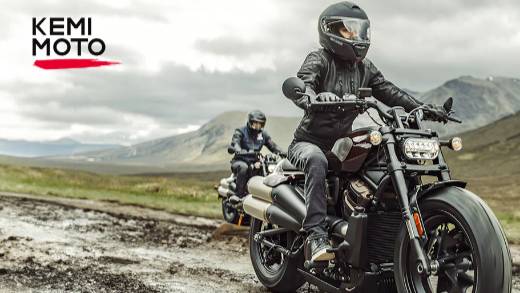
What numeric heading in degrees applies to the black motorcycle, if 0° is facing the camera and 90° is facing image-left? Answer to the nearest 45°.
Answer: approximately 315°

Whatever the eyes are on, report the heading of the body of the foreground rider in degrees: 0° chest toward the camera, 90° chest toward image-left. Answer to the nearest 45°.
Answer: approximately 315°
